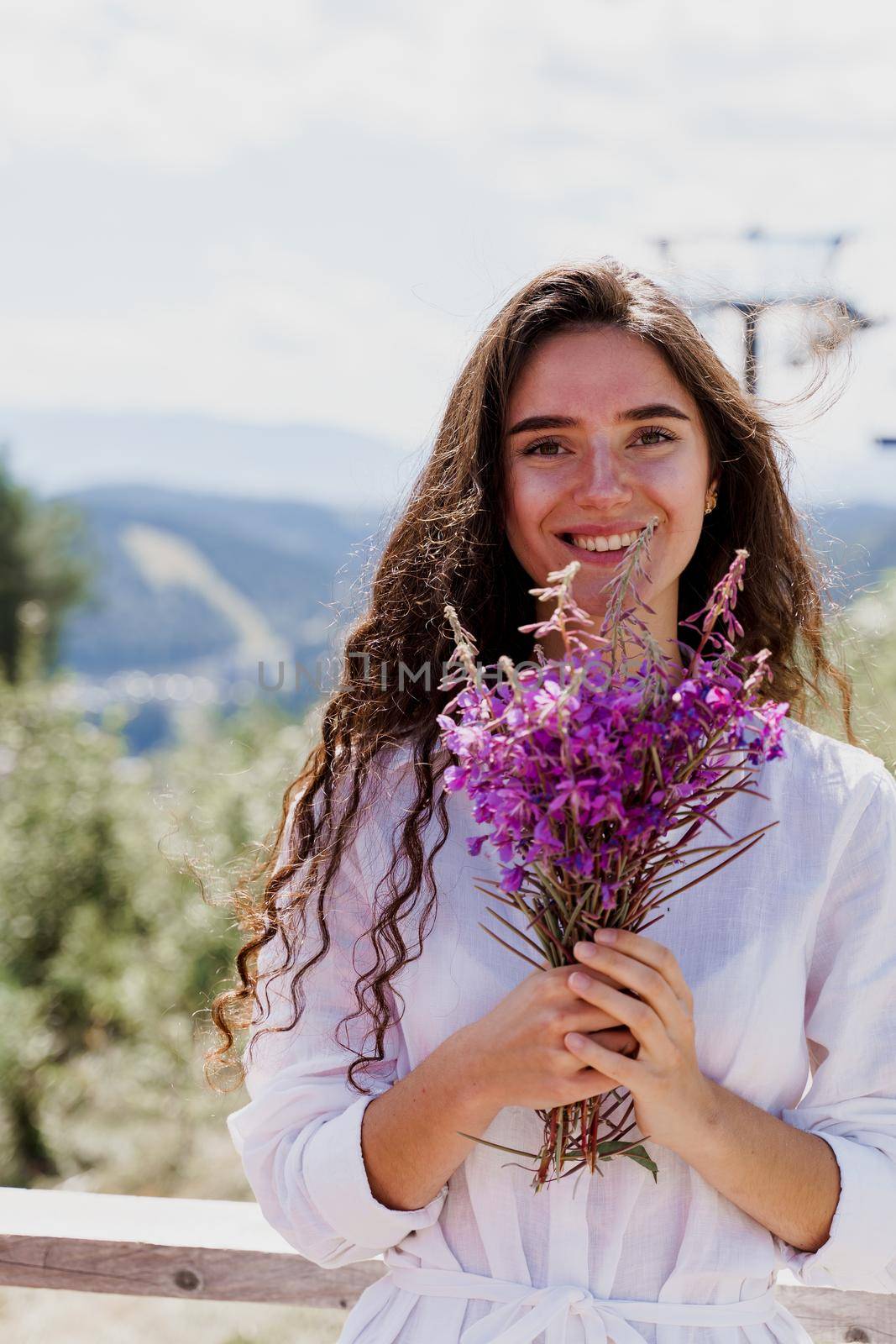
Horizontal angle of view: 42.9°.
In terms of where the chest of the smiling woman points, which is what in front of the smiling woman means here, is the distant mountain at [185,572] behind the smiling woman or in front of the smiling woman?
behind

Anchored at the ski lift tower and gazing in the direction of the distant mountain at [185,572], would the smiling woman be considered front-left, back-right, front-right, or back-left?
back-left

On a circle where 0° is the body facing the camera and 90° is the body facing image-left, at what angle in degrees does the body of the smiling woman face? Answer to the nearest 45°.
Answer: approximately 0°
